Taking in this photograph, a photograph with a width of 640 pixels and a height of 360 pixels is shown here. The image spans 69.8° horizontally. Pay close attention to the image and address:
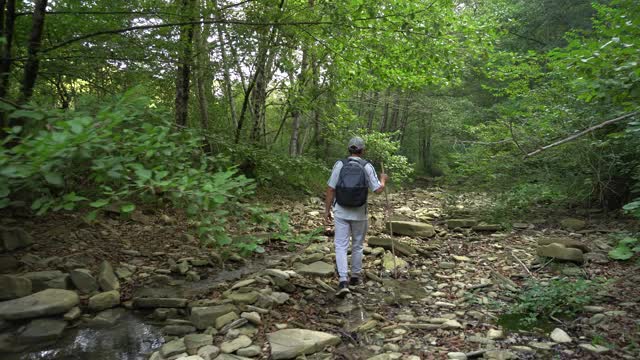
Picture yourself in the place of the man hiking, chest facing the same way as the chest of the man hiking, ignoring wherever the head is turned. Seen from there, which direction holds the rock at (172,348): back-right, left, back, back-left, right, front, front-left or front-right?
back-left

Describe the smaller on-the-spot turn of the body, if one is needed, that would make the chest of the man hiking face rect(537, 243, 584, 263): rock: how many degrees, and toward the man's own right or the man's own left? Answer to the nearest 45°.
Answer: approximately 90° to the man's own right

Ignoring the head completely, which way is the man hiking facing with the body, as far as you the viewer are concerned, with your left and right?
facing away from the viewer

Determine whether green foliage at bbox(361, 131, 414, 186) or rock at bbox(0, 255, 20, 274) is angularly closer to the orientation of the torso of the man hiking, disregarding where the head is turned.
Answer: the green foliage

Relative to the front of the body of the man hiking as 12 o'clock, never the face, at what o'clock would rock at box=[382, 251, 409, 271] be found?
The rock is roughly at 1 o'clock from the man hiking.

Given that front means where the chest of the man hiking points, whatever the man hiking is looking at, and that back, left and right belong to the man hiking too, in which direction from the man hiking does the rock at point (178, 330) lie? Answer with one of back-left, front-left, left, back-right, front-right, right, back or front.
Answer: back-left

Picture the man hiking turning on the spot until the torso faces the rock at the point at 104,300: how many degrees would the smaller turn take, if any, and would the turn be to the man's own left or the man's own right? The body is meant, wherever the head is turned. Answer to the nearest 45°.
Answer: approximately 90° to the man's own left

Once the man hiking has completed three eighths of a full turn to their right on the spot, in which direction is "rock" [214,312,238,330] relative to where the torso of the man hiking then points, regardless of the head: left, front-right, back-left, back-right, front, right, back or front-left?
right

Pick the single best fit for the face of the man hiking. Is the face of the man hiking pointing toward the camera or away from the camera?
away from the camera

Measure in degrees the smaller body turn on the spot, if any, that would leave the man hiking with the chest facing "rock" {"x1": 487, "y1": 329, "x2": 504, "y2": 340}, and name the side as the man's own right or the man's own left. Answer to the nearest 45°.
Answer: approximately 135° to the man's own right

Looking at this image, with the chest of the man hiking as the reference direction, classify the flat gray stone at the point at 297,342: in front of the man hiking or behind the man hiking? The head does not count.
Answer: behind
